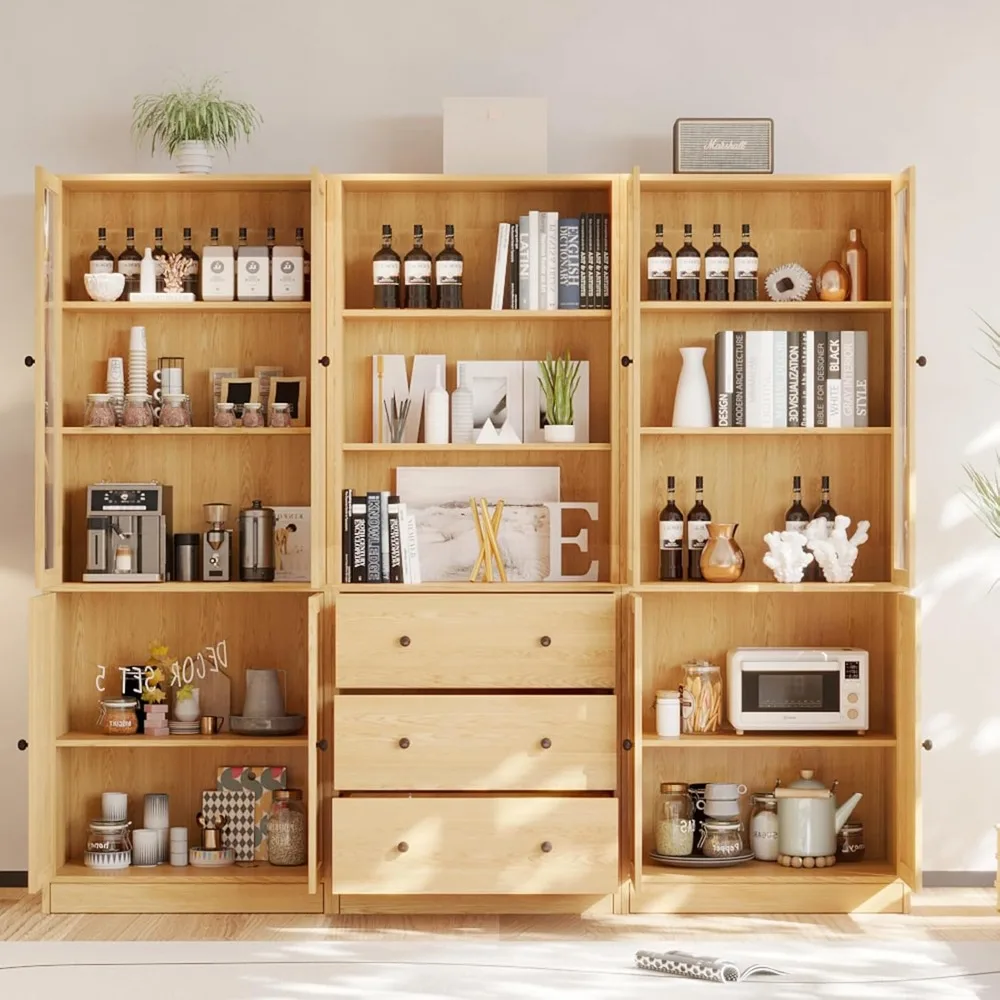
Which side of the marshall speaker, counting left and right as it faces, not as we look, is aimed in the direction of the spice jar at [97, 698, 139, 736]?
right

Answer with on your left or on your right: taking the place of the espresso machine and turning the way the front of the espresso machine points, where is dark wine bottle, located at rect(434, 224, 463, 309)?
on your left

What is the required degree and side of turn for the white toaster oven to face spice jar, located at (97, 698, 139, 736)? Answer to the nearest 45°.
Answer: approximately 90° to its right

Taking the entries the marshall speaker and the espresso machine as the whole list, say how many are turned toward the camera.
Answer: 2

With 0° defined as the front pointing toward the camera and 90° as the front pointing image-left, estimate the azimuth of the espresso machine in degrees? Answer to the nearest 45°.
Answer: approximately 0°

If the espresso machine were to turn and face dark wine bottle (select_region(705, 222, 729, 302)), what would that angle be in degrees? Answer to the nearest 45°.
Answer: approximately 90° to its left
